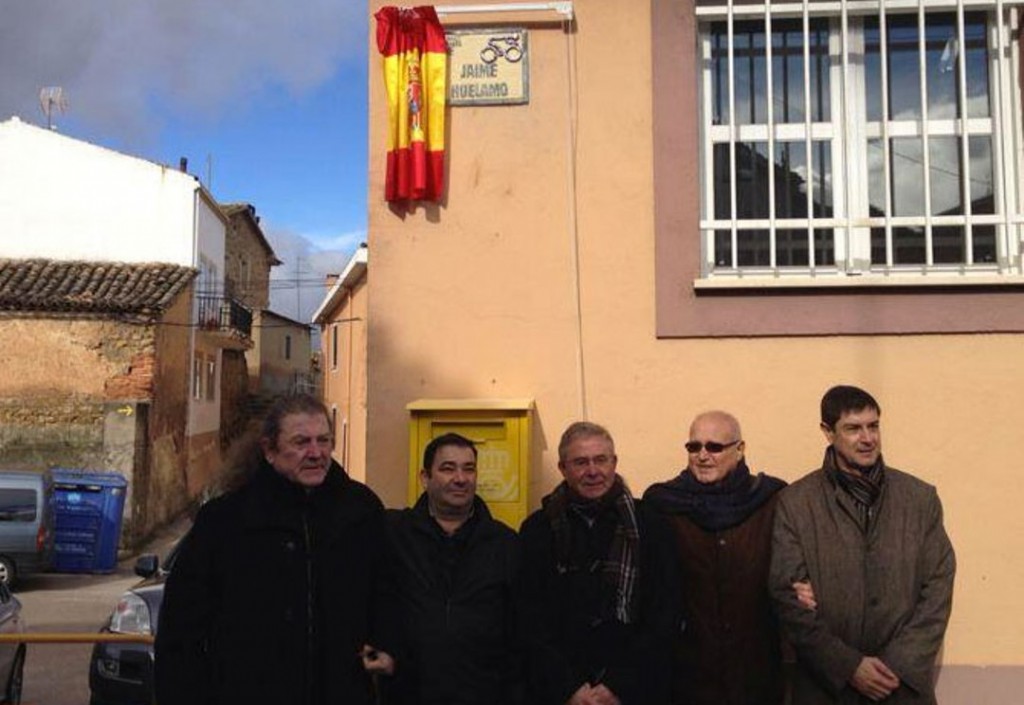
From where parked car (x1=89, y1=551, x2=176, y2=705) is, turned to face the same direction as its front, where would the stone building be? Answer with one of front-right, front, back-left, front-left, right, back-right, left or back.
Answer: back-right

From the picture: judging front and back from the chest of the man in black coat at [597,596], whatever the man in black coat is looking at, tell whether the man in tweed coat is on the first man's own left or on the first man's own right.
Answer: on the first man's own left

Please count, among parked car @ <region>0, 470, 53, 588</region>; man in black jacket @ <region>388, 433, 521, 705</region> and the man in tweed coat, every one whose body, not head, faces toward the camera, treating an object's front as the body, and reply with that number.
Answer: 2

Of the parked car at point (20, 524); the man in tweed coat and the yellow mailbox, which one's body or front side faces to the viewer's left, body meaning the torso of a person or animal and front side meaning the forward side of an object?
the parked car

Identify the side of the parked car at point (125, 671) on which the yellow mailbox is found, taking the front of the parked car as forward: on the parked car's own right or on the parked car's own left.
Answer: on the parked car's own left

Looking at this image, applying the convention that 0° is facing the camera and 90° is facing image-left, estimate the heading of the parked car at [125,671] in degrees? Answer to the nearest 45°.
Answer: approximately 45°

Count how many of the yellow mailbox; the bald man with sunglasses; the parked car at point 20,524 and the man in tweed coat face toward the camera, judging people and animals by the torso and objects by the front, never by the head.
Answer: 3
